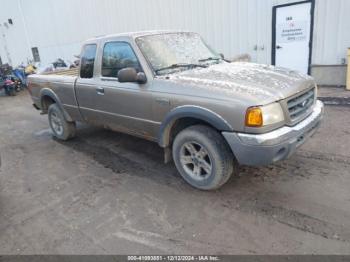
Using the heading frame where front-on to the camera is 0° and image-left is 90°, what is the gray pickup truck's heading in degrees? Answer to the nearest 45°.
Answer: approximately 315°
